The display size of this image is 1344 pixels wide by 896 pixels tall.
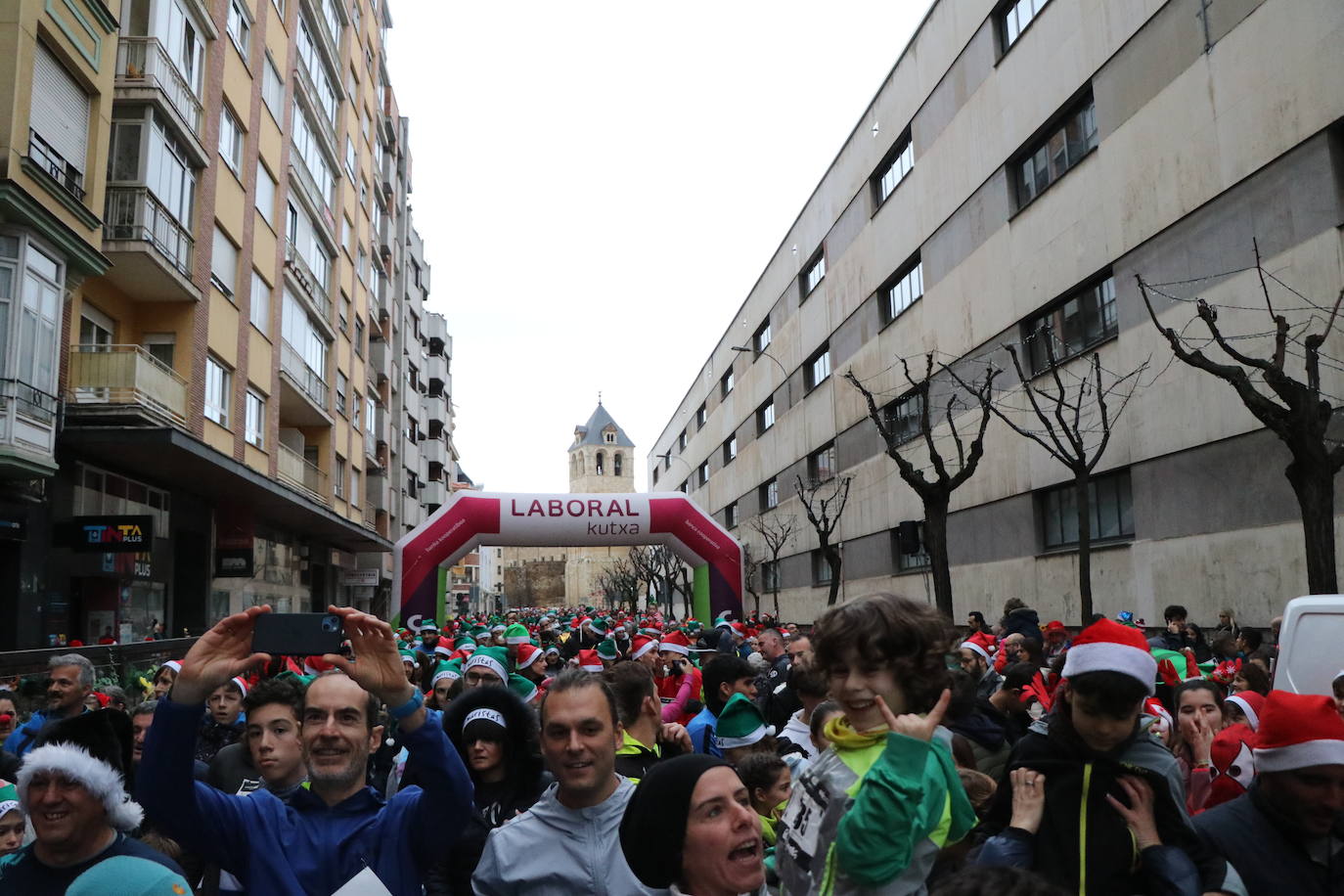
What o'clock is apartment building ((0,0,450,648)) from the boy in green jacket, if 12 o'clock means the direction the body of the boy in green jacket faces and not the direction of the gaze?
The apartment building is roughly at 3 o'clock from the boy in green jacket.

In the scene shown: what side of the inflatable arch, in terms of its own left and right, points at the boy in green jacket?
front

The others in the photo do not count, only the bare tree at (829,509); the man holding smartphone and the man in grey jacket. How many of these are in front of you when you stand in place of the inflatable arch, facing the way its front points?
2

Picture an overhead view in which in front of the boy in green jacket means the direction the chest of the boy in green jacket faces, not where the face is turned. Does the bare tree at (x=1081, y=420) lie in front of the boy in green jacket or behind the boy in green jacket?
behind

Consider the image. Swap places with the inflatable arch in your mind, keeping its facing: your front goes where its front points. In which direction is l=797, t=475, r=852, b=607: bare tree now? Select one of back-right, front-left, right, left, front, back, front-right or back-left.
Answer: back-left

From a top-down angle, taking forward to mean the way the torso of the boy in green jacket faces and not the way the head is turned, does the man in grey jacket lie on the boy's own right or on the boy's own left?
on the boy's own right

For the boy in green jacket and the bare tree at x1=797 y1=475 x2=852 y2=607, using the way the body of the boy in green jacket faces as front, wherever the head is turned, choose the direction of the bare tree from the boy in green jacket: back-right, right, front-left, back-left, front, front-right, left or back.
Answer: back-right

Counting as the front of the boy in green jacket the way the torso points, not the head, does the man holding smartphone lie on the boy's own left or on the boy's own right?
on the boy's own right

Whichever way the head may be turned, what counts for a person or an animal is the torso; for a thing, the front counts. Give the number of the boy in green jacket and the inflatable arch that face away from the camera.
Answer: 0

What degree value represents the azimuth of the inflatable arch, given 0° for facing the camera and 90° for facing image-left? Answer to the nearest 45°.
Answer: approximately 0°

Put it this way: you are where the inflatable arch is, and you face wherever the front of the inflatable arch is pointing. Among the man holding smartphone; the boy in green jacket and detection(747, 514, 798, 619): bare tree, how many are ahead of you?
2

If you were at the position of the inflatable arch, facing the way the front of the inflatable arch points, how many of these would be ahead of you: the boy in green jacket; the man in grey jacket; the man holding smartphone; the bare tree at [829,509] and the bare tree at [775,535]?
3

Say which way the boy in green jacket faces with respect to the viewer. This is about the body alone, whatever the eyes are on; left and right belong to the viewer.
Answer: facing the viewer and to the left of the viewer
